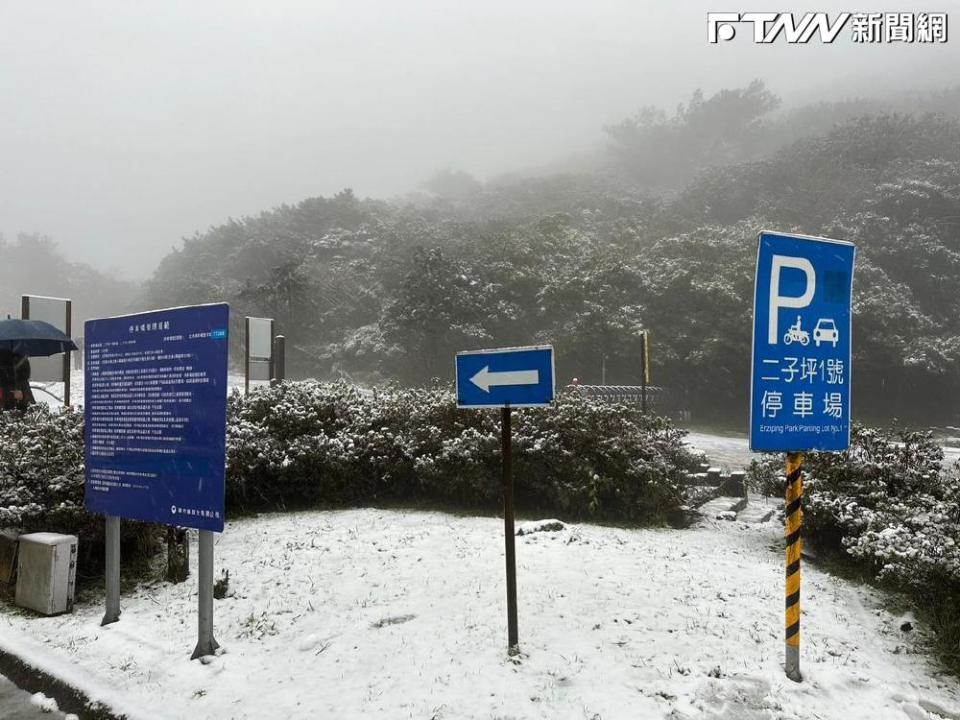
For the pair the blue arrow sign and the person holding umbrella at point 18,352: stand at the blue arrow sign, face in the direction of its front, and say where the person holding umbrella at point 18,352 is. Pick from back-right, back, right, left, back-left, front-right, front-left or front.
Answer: back-right

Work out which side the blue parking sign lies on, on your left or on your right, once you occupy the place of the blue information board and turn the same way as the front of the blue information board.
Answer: on your left

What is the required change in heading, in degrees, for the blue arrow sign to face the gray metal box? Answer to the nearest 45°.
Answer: approximately 90° to its right

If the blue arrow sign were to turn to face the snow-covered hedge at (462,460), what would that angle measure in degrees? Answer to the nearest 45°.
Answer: approximately 180°

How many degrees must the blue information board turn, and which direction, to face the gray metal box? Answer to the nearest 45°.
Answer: approximately 90° to its right

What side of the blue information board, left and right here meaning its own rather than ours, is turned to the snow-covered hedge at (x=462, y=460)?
back

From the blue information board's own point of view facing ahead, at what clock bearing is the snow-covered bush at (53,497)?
The snow-covered bush is roughly at 4 o'clock from the blue information board.

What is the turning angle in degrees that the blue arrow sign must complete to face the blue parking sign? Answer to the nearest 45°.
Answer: approximately 90° to its left

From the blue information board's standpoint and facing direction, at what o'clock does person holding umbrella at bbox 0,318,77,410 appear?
The person holding umbrella is roughly at 4 o'clock from the blue information board.

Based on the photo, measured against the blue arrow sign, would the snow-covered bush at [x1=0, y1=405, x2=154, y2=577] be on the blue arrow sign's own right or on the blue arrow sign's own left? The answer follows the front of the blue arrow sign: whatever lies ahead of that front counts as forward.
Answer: on the blue arrow sign's own right

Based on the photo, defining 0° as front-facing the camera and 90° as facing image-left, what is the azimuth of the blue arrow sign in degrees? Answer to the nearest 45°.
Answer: approximately 0°

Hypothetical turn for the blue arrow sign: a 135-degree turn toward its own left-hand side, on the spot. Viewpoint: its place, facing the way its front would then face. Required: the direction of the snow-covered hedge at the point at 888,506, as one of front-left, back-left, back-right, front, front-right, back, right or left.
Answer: front
